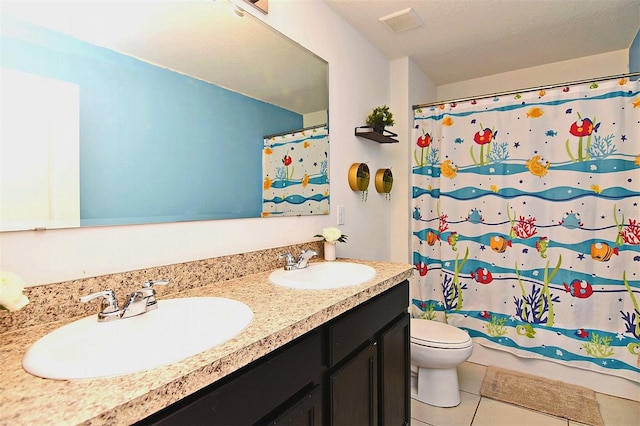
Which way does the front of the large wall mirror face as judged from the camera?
facing the viewer and to the right of the viewer

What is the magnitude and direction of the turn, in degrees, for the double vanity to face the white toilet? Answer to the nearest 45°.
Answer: approximately 90° to its left

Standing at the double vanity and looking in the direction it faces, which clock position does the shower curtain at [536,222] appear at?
The shower curtain is roughly at 10 o'clock from the double vanity.

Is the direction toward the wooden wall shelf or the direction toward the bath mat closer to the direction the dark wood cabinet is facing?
the bath mat

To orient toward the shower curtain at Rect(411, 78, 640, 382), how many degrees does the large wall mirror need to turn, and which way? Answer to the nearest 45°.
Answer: approximately 45° to its left

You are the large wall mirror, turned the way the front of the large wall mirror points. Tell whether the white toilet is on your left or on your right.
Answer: on your left

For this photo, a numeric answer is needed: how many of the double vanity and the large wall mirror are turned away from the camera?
0

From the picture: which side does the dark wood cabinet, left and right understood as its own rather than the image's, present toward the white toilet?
left

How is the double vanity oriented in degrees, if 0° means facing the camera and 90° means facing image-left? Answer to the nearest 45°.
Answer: approximately 315°

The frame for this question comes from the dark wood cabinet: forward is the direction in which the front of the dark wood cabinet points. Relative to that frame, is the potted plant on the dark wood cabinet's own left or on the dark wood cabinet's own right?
on the dark wood cabinet's own left
